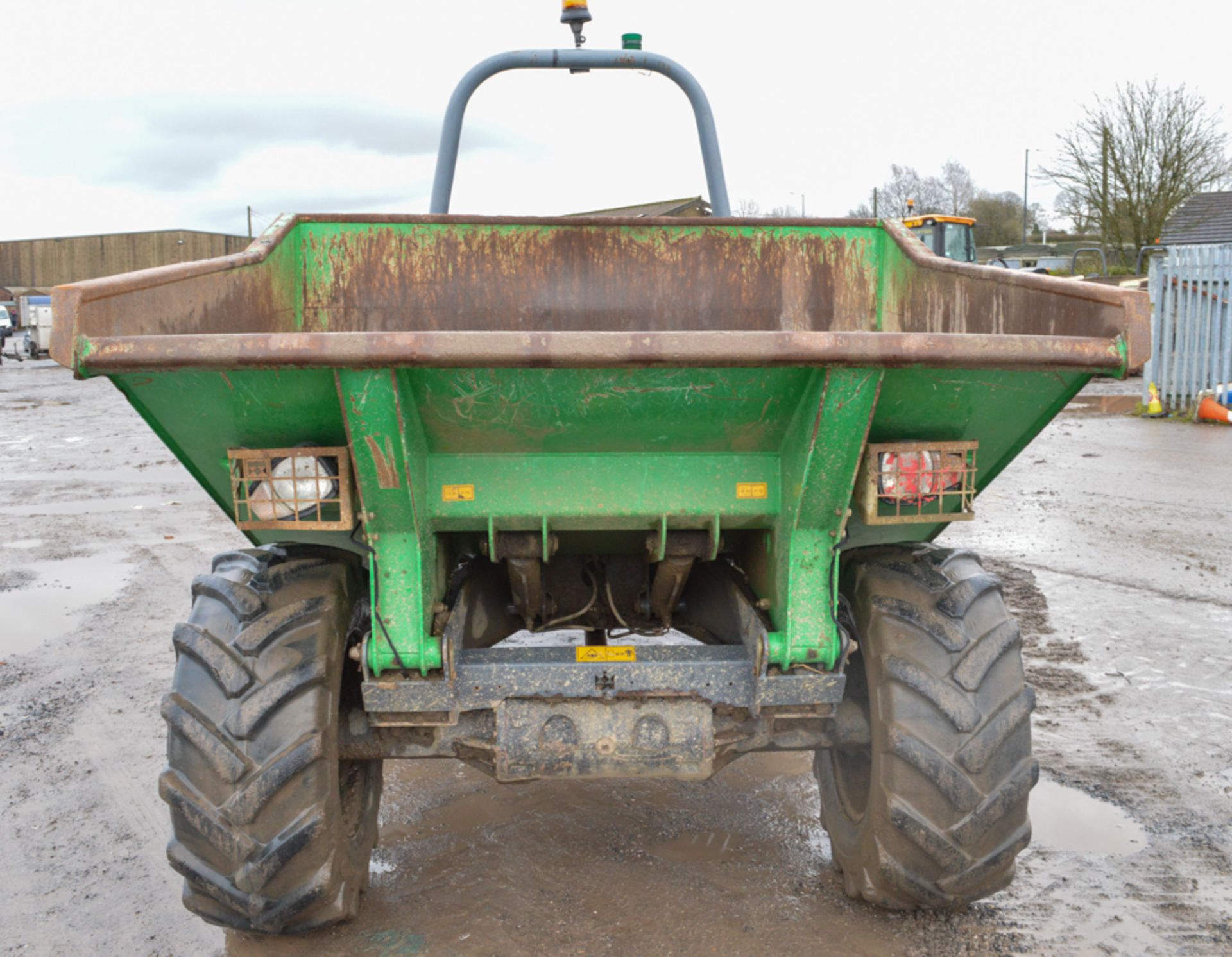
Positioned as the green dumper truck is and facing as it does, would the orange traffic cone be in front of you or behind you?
behind

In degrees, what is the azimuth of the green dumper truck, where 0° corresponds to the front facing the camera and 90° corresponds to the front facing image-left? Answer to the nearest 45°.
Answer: approximately 0°

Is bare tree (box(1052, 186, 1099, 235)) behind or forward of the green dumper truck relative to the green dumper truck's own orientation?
behind

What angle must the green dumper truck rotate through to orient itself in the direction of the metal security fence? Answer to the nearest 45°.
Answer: approximately 135° to its left

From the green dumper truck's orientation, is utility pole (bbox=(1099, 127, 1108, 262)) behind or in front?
behind
